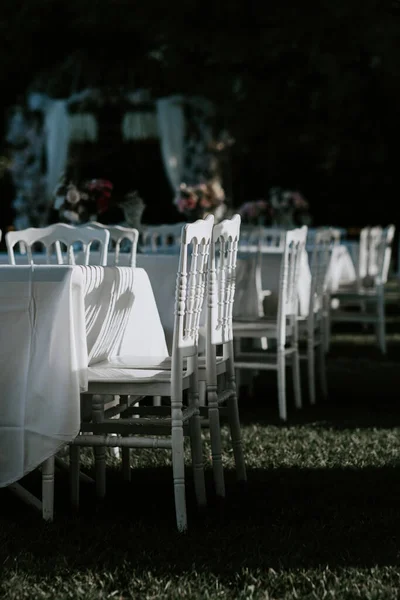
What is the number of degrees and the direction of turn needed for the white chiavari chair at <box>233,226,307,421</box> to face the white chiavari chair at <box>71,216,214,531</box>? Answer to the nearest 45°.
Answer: approximately 90° to its left

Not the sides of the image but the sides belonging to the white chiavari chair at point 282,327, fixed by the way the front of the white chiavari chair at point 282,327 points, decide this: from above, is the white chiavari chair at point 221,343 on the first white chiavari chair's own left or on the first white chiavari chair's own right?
on the first white chiavari chair's own left

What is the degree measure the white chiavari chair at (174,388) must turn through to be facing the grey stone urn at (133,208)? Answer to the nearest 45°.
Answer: approximately 90° to its right

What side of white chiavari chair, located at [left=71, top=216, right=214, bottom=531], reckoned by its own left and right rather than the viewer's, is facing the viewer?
left

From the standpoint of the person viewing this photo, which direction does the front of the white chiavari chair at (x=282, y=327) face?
facing to the left of the viewer

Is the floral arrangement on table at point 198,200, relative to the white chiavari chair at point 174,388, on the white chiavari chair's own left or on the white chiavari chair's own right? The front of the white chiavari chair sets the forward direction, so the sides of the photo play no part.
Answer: on the white chiavari chair's own right

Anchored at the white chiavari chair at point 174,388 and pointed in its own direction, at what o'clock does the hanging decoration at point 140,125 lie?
The hanging decoration is roughly at 3 o'clock from the white chiavari chair.

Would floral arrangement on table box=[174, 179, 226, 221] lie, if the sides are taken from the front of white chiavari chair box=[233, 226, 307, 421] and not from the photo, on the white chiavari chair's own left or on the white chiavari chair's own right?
on the white chiavari chair's own right

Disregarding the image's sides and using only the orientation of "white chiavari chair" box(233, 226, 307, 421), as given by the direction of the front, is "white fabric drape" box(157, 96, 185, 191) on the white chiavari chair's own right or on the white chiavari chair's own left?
on the white chiavari chair's own right

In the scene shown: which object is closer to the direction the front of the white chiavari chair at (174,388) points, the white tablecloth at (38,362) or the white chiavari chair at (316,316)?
the white tablecloth

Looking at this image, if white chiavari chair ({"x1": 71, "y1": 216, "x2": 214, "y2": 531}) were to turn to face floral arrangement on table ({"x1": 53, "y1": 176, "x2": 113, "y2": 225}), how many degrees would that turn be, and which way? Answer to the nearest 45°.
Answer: approximately 90° to its right

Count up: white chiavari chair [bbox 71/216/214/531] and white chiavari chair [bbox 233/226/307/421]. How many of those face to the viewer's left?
2
